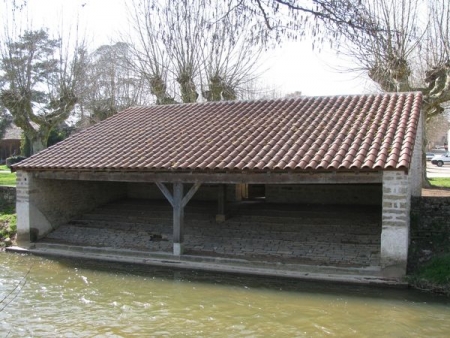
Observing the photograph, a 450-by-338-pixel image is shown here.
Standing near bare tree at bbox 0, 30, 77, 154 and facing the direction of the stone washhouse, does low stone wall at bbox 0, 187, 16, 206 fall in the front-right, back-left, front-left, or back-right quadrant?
front-right

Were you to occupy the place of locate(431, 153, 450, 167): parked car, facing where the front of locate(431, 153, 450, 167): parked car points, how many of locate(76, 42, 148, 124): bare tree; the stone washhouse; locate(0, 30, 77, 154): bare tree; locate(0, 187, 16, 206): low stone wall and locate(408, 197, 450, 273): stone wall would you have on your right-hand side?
0

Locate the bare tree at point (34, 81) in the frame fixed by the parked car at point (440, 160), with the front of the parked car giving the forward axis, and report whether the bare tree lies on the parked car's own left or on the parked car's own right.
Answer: on the parked car's own left

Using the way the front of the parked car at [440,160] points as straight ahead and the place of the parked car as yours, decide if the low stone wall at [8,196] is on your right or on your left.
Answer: on your left

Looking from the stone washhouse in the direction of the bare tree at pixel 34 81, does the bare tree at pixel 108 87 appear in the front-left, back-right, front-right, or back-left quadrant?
front-right

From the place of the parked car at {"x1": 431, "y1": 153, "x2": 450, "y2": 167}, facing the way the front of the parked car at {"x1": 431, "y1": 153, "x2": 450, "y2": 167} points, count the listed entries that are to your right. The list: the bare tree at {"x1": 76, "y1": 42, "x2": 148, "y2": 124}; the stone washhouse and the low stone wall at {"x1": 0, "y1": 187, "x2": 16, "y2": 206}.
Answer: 0

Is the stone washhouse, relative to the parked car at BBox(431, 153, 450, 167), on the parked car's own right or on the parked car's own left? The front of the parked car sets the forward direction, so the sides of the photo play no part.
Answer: on the parked car's own left

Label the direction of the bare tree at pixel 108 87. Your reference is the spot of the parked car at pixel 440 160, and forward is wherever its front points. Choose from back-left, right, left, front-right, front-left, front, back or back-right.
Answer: front-left

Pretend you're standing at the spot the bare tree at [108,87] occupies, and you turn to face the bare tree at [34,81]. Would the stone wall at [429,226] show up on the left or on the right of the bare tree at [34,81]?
left

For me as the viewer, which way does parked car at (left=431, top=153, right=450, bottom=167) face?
facing to the left of the viewer

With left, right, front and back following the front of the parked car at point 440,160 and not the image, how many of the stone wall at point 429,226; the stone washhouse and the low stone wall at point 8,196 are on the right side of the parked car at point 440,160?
0

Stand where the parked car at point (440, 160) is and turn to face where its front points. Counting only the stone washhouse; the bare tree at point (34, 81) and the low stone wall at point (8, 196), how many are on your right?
0

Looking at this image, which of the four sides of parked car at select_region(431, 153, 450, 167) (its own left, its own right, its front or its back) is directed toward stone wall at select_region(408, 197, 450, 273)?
left

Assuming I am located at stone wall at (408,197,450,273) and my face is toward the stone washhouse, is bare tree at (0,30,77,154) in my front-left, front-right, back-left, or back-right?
front-right

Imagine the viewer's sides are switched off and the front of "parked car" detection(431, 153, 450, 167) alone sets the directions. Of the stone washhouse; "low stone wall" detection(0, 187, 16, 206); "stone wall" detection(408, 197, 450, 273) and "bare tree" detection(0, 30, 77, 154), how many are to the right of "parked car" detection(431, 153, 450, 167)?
0
